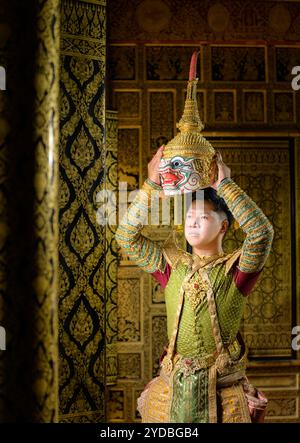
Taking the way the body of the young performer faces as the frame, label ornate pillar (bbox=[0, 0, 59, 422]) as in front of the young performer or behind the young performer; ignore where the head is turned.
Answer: in front

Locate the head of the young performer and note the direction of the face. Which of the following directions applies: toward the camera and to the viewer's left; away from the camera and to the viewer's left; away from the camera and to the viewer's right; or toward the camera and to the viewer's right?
toward the camera and to the viewer's left

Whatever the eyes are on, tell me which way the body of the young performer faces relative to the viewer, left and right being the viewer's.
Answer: facing the viewer and to the left of the viewer

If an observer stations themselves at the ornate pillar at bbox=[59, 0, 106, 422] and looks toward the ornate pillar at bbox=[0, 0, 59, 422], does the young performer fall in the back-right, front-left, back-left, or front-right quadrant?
back-left
